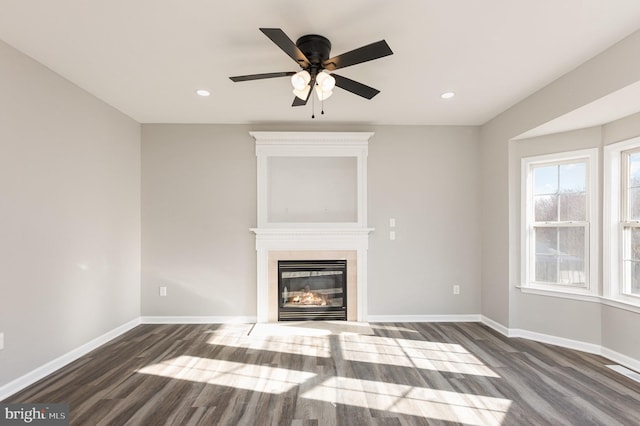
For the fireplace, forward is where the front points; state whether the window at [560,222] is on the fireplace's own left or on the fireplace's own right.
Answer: on the fireplace's own left

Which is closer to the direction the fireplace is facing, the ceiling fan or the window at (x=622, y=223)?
the ceiling fan

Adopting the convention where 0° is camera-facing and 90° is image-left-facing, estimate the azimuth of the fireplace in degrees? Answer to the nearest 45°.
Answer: approximately 0°

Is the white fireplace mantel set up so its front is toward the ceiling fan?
yes

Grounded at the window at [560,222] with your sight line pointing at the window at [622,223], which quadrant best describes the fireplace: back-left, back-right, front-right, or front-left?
back-right

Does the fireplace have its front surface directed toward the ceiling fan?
yes

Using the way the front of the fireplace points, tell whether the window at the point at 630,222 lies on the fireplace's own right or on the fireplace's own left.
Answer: on the fireplace's own left

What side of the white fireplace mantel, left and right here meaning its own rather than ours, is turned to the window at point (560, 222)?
left
